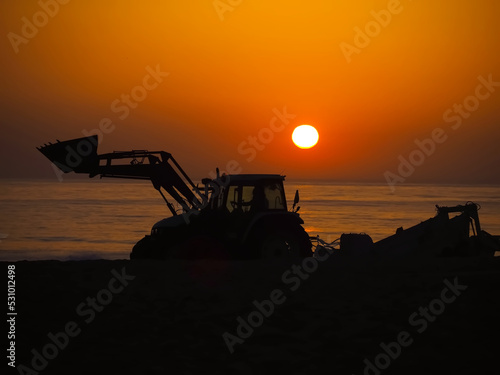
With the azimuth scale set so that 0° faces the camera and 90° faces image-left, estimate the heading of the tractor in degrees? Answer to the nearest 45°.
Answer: approximately 90°
